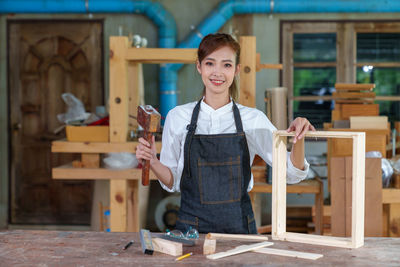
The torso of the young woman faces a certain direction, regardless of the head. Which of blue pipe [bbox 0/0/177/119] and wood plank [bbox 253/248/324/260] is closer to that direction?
the wood plank

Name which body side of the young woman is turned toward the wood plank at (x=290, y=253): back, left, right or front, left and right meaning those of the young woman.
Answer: front

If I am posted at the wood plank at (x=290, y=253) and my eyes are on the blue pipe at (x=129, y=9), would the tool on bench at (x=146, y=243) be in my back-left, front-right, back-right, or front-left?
front-left

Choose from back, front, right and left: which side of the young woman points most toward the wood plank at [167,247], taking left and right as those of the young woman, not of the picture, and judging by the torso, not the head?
front

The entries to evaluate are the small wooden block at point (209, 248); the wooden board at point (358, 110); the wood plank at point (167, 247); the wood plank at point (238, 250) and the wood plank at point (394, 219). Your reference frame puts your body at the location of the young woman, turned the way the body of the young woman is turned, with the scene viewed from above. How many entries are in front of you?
3

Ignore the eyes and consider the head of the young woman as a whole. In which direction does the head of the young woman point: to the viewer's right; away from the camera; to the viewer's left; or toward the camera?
toward the camera

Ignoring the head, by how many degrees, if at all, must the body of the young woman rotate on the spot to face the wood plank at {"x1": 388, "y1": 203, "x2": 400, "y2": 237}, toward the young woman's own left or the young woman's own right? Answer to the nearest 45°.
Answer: approximately 135° to the young woman's own left

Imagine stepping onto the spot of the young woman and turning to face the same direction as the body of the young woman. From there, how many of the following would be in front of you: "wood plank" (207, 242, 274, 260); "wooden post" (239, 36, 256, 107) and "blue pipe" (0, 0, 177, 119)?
1

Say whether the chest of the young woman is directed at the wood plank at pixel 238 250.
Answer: yes

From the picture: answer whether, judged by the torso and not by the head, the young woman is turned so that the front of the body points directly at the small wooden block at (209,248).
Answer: yes

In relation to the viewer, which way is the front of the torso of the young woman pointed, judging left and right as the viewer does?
facing the viewer

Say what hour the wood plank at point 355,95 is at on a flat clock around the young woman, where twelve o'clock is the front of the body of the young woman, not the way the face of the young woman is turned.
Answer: The wood plank is roughly at 7 o'clock from the young woman.

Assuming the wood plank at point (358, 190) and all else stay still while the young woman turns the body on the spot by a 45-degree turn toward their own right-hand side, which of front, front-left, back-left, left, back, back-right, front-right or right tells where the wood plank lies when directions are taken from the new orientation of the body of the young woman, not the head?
left

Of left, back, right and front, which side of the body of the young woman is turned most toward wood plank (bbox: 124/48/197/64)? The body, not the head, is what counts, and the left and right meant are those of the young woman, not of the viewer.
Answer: back
